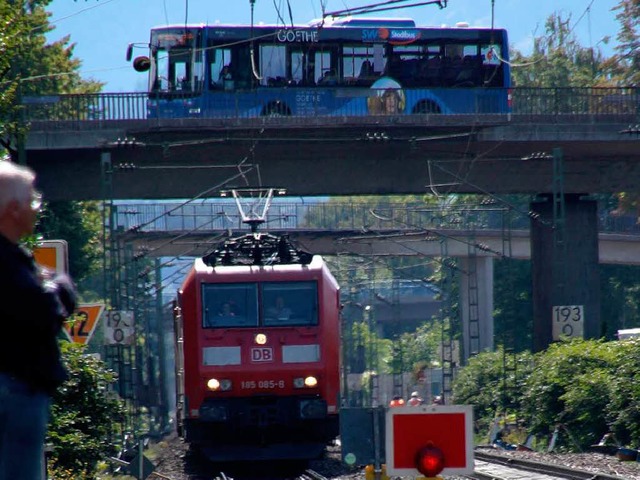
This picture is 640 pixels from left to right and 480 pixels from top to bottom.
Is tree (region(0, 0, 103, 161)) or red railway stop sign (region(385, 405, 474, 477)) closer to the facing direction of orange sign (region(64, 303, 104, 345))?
the red railway stop sign

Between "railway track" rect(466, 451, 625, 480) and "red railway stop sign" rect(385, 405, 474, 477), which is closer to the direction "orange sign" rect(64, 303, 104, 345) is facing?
the red railway stop sign

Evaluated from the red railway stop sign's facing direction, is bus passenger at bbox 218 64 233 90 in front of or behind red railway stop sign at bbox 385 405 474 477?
behind

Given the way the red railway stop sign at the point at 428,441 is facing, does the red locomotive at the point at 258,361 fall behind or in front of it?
behind

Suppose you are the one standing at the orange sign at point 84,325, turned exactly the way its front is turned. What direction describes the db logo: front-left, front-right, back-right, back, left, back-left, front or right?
back-left

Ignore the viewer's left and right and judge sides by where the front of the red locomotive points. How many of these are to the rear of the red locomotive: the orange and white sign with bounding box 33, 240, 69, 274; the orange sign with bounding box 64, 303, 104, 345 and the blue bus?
1

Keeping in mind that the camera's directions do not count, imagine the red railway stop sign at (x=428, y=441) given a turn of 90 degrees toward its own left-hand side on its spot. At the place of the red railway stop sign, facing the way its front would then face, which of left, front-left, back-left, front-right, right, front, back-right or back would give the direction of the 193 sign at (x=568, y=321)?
left

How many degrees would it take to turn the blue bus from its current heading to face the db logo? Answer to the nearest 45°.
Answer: approximately 45° to its left
